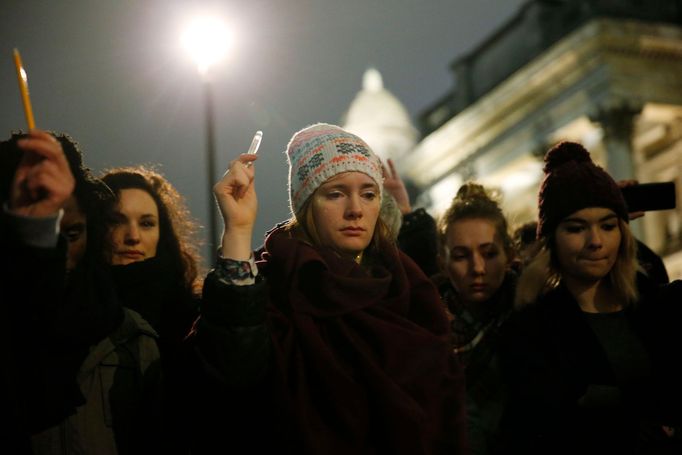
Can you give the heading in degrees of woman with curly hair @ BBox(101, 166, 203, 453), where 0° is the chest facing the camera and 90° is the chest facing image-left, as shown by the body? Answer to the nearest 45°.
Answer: approximately 45°

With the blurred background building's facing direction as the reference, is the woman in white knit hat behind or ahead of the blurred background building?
ahead

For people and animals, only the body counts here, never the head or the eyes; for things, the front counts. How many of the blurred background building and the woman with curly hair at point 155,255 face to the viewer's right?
0

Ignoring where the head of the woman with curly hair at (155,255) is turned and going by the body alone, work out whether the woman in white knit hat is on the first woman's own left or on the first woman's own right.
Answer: on the first woman's own left

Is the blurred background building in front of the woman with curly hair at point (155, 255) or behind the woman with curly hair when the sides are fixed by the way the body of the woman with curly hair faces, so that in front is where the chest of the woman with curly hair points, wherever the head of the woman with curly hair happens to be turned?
behind

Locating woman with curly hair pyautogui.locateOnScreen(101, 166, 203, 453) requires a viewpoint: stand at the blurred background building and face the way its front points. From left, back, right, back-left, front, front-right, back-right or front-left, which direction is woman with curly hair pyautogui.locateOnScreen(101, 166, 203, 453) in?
front-left

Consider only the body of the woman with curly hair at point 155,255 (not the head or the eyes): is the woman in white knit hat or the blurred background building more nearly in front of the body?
the woman in white knit hat

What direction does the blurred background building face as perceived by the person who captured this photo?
facing the viewer and to the left of the viewer
